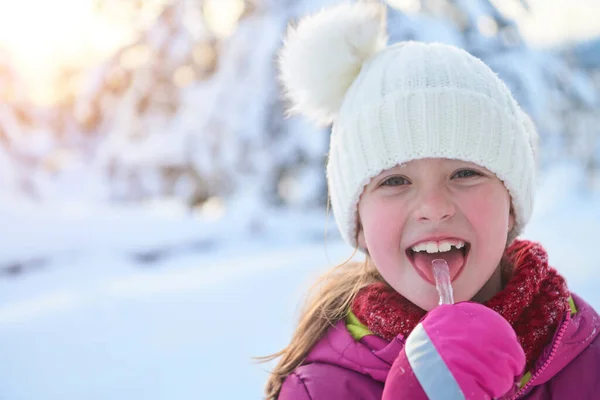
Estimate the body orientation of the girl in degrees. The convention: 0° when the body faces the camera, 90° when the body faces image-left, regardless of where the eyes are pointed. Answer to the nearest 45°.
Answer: approximately 0°
